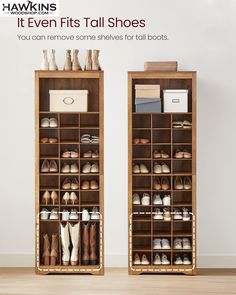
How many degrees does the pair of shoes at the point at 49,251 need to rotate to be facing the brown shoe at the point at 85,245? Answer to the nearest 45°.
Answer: approximately 90° to its left

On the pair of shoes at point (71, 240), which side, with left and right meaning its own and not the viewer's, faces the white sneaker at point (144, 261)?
left

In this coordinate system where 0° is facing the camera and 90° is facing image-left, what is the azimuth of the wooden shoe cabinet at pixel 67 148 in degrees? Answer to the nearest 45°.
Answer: approximately 0°

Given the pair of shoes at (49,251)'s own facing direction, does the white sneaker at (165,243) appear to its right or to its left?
on its left
